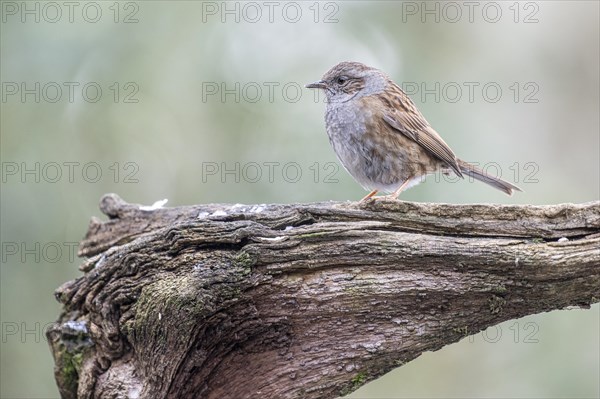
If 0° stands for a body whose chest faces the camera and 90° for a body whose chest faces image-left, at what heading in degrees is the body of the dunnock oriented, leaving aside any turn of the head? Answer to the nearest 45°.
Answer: approximately 90°
